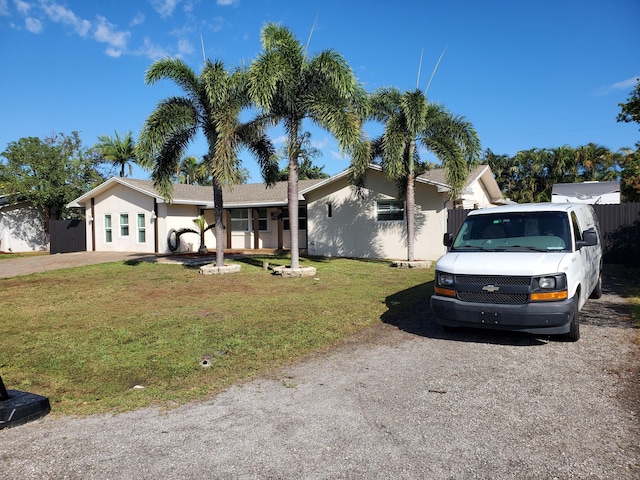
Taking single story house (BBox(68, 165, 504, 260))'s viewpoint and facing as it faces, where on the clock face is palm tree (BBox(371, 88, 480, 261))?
The palm tree is roughly at 11 o'clock from the single story house.

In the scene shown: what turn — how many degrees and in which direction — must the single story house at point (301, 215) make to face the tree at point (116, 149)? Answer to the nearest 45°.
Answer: approximately 135° to its right

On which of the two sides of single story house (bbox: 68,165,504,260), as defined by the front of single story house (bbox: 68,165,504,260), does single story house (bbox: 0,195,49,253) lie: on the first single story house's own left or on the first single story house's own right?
on the first single story house's own right

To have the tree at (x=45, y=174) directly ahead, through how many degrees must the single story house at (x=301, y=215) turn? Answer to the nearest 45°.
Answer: approximately 90° to its right

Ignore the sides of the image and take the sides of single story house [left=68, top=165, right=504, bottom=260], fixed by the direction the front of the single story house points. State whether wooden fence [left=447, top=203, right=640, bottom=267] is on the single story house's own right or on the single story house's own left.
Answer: on the single story house's own left

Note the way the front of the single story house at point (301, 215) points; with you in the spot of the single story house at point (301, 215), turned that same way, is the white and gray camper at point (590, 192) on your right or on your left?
on your left

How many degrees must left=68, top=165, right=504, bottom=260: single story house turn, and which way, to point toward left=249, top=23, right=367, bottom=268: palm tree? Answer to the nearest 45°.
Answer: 0° — it already faces it

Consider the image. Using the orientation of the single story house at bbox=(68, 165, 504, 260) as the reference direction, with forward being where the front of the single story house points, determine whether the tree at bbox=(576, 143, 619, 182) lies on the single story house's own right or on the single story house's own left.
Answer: on the single story house's own left

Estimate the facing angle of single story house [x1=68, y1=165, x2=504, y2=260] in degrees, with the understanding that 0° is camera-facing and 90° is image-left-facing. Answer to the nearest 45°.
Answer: approximately 0°
